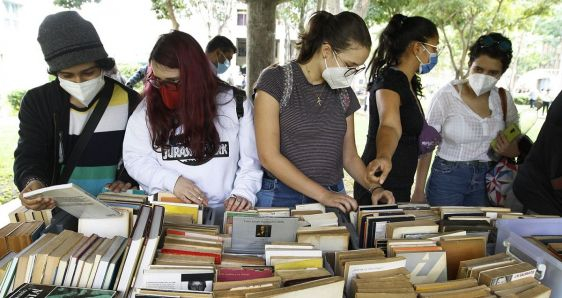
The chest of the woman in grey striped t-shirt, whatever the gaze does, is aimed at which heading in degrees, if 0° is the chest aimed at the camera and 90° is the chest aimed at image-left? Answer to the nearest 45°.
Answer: approximately 315°

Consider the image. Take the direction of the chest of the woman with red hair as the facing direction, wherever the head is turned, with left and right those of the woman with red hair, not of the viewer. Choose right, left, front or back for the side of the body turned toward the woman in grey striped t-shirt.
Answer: left

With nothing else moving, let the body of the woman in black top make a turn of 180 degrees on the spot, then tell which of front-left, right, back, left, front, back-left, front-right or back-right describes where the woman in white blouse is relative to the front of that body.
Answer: back-right

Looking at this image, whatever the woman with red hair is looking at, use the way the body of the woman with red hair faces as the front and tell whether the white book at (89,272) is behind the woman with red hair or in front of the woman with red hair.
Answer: in front

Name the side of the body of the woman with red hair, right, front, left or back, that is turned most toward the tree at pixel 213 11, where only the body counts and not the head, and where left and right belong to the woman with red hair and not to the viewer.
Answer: back

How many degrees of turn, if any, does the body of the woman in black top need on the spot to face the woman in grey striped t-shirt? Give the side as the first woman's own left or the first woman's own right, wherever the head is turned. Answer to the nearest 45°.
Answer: approximately 135° to the first woman's own right

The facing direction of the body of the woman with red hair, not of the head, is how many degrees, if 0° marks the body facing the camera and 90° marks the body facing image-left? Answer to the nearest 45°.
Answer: approximately 0°

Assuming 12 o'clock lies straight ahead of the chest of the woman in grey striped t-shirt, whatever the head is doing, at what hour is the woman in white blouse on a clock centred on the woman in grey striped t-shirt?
The woman in white blouse is roughly at 9 o'clock from the woman in grey striped t-shirt.

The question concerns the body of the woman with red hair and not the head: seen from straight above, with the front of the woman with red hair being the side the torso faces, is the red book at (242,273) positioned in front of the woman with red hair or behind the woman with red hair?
in front

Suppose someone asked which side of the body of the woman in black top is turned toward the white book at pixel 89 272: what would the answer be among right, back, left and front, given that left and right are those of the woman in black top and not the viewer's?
right

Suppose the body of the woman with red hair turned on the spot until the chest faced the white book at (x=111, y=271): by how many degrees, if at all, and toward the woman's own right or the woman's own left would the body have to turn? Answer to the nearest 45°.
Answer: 0° — they already face it

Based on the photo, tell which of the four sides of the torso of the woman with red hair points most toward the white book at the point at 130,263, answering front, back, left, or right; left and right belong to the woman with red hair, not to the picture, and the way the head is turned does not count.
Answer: front
